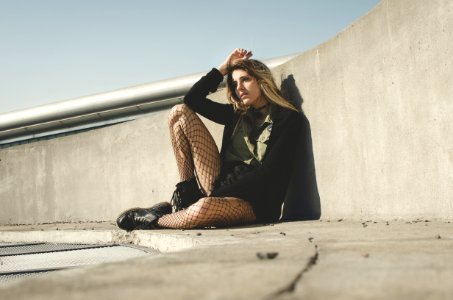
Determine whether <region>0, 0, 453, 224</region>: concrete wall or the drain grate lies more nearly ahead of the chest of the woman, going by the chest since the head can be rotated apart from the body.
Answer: the drain grate

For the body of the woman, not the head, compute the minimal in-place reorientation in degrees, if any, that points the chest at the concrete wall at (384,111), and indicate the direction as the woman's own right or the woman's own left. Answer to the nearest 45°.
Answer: approximately 90° to the woman's own left

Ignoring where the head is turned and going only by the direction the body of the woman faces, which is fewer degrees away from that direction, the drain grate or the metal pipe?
the drain grate

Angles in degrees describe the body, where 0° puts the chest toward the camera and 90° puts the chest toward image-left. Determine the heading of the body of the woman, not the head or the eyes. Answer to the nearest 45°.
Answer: approximately 45°
